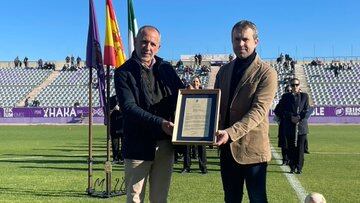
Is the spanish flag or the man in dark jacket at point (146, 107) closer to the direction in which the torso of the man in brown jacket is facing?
the man in dark jacket

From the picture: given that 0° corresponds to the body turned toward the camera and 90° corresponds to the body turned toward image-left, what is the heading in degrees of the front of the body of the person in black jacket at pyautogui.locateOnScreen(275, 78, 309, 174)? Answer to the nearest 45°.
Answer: approximately 0°

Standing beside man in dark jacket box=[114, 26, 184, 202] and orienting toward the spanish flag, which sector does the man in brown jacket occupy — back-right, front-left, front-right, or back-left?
back-right

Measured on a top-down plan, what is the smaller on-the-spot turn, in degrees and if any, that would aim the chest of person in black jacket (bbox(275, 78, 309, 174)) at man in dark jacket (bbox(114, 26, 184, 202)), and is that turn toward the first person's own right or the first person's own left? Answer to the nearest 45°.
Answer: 0° — they already face them

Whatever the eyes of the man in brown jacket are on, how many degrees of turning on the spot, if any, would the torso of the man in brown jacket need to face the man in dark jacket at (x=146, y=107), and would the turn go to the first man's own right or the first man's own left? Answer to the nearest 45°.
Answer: approximately 45° to the first man's own right

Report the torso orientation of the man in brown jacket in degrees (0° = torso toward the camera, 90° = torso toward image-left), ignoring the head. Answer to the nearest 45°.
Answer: approximately 45°

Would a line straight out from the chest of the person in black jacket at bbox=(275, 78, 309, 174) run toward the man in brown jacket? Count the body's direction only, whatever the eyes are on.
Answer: yes

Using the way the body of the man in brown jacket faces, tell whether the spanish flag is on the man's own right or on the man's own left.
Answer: on the man's own right
